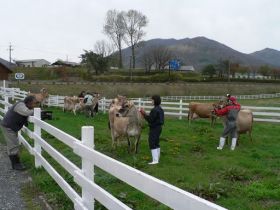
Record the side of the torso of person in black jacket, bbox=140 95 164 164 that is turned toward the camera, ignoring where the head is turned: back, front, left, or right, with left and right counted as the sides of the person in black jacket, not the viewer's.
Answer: left

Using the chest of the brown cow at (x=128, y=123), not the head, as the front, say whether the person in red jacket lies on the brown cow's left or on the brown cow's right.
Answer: on the brown cow's left

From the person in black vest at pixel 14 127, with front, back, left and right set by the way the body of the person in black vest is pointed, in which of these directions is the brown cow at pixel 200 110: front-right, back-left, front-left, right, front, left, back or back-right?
front-left

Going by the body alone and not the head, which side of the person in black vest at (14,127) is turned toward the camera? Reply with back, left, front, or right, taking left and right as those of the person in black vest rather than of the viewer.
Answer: right

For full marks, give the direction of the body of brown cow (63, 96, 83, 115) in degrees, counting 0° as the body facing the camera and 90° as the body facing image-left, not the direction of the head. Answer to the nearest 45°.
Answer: approximately 270°
